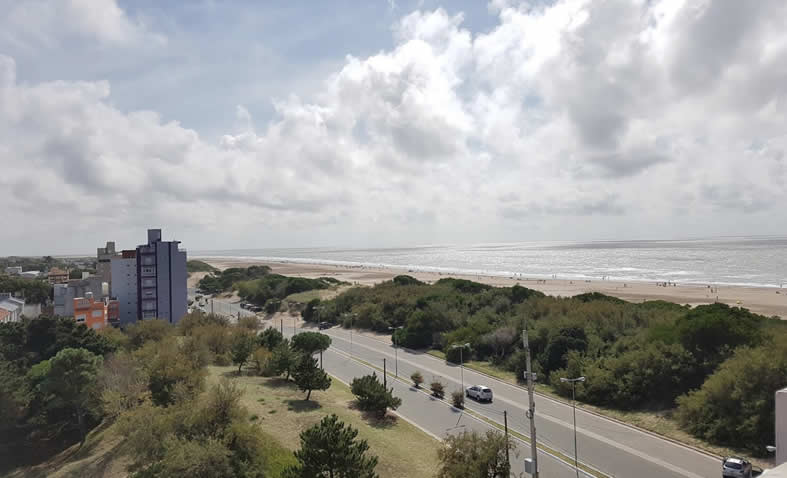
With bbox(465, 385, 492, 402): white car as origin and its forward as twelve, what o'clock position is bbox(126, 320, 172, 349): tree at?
The tree is roughly at 11 o'clock from the white car.

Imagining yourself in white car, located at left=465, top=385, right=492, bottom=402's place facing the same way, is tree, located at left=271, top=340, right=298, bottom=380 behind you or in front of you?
in front

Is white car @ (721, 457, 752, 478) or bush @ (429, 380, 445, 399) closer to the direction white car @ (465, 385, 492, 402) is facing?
the bush

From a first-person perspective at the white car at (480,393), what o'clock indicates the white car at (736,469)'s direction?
the white car at (736,469) is roughly at 6 o'clock from the white car at (480,393).

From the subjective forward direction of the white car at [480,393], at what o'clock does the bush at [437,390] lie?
The bush is roughly at 11 o'clock from the white car.

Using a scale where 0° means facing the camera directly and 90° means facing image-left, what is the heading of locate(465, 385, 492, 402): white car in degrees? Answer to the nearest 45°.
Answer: approximately 135°

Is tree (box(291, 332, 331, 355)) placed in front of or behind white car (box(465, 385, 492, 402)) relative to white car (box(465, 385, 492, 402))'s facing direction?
in front

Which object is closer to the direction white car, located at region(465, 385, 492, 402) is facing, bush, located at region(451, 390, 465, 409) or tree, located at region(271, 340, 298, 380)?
the tree

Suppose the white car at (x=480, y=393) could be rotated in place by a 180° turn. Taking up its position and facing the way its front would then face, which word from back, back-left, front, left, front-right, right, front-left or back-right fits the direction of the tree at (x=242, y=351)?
back-right

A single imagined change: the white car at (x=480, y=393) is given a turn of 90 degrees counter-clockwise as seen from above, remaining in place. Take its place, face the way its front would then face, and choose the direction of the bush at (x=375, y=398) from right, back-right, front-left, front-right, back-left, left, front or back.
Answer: front

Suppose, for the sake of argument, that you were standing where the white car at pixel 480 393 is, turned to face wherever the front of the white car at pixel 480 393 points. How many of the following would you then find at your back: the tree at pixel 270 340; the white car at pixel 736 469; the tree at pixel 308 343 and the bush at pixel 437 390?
1

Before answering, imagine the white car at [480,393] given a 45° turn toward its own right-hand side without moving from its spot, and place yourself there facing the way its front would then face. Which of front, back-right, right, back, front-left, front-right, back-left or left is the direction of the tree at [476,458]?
back

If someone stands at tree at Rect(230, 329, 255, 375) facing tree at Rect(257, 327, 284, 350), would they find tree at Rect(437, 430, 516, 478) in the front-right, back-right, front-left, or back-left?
back-right

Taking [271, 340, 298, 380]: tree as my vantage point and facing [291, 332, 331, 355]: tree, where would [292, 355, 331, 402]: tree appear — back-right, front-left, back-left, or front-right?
back-right

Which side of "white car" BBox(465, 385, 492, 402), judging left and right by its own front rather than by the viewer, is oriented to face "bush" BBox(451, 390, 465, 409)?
left

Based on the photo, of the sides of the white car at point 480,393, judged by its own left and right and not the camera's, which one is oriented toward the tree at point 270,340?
front
